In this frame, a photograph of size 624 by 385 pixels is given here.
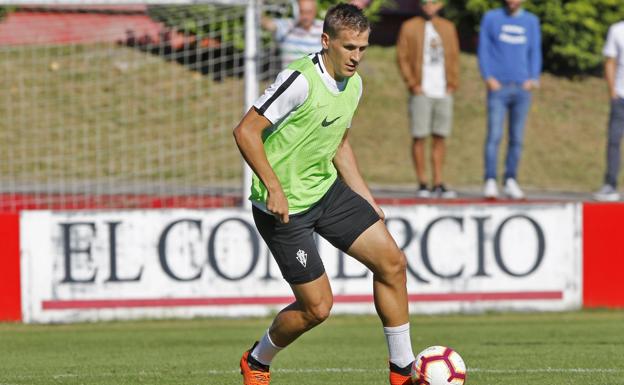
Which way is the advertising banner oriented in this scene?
toward the camera

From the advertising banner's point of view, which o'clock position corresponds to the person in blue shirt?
The person in blue shirt is roughly at 8 o'clock from the advertising banner.

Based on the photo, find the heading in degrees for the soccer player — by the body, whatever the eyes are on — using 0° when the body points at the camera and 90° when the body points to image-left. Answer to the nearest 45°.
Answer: approximately 315°

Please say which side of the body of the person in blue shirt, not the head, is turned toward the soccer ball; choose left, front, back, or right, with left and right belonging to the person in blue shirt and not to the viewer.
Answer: front

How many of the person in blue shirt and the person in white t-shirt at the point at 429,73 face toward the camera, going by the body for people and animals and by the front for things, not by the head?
2

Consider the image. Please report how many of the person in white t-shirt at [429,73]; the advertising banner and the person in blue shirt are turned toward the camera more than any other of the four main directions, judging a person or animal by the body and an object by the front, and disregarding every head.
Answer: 3

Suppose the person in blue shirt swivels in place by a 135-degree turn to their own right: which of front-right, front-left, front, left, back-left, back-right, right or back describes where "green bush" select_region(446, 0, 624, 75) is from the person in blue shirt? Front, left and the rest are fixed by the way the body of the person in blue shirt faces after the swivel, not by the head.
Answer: front-right

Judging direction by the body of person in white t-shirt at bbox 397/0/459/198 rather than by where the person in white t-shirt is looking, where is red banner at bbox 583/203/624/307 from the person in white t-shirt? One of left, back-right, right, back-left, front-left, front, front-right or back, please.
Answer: front-left

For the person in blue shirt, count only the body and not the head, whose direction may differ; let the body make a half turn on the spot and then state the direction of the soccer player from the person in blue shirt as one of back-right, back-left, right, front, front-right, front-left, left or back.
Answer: back

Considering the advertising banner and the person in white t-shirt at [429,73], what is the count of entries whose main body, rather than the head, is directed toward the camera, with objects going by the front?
2

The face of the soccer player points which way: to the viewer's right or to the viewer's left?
to the viewer's right

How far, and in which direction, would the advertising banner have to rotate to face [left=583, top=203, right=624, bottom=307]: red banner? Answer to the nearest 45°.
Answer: approximately 90° to its left

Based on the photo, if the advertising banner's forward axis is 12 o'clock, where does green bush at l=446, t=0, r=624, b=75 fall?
The green bush is roughly at 7 o'clock from the advertising banner.

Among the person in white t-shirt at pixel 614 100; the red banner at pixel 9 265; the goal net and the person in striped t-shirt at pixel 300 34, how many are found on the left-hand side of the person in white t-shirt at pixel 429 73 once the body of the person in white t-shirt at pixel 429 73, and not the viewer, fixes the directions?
1

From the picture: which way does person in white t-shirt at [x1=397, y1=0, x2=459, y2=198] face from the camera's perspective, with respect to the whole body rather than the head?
toward the camera
